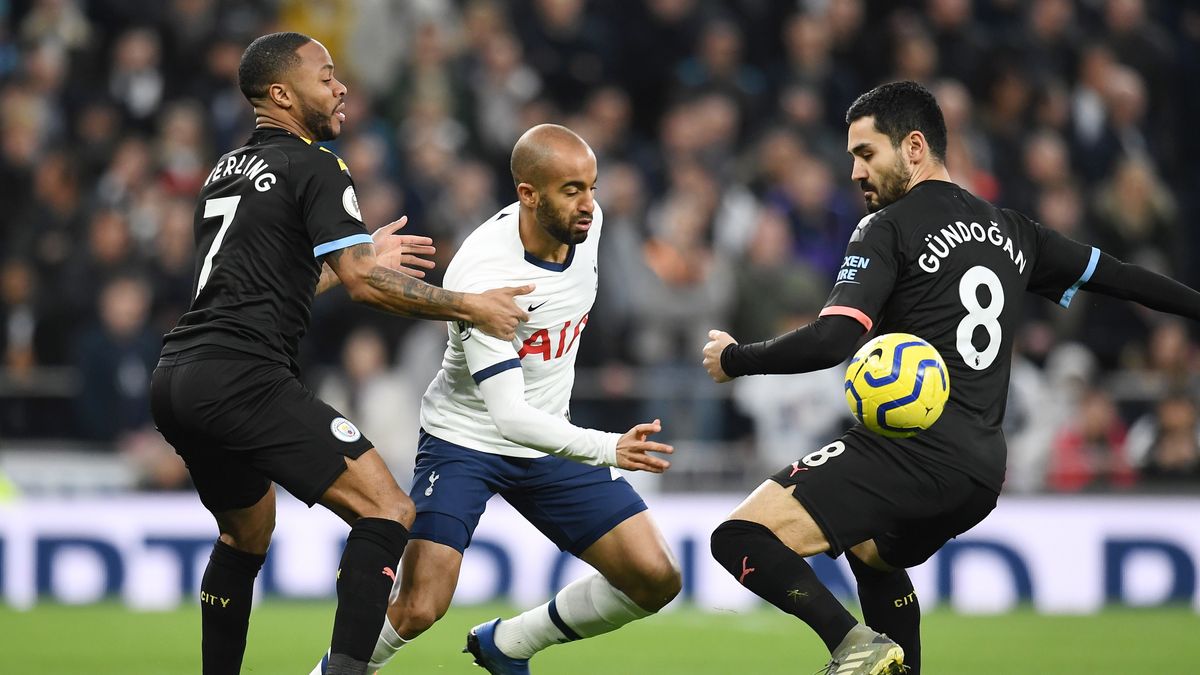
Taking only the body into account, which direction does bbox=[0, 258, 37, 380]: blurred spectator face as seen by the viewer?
toward the camera

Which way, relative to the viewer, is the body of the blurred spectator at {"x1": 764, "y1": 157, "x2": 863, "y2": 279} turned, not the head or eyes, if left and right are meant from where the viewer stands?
facing the viewer

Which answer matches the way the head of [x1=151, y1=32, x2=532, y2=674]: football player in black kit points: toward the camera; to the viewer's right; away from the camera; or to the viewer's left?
to the viewer's right

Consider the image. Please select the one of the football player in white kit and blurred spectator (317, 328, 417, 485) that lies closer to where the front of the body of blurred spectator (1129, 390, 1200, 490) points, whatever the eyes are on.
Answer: the football player in white kit

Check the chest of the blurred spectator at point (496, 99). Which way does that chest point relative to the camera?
toward the camera

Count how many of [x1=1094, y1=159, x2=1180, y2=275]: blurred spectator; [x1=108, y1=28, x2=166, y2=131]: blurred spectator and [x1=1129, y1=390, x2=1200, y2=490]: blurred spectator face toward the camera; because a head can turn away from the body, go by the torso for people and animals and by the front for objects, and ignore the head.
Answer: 3

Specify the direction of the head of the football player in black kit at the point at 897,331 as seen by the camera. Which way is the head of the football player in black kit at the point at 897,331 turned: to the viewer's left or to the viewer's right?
to the viewer's left

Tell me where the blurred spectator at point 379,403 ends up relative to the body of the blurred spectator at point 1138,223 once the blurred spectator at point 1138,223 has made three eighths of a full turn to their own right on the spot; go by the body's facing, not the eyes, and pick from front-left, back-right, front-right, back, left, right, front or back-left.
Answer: left

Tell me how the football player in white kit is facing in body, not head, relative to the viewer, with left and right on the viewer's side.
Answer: facing the viewer and to the right of the viewer

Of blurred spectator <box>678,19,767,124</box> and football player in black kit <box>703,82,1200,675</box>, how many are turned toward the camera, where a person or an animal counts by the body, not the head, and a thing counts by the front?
1

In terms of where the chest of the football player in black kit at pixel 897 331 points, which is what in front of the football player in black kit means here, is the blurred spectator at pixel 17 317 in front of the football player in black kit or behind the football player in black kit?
in front

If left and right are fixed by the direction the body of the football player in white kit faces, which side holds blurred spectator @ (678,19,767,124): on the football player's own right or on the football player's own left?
on the football player's own left

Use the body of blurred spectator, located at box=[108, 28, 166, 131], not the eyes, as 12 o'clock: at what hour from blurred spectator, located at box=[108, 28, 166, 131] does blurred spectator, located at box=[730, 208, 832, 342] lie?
blurred spectator, located at box=[730, 208, 832, 342] is roughly at 10 o'clock from blurred spectator, located at box=[108, 28, 166, 131].

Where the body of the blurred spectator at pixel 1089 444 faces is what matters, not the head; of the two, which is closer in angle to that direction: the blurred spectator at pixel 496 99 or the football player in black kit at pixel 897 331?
the football player in black kit

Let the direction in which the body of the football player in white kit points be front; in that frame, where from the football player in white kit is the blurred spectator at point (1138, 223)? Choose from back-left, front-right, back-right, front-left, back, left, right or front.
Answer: left

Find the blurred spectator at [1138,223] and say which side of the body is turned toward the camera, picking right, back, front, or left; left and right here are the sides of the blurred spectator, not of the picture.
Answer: front
